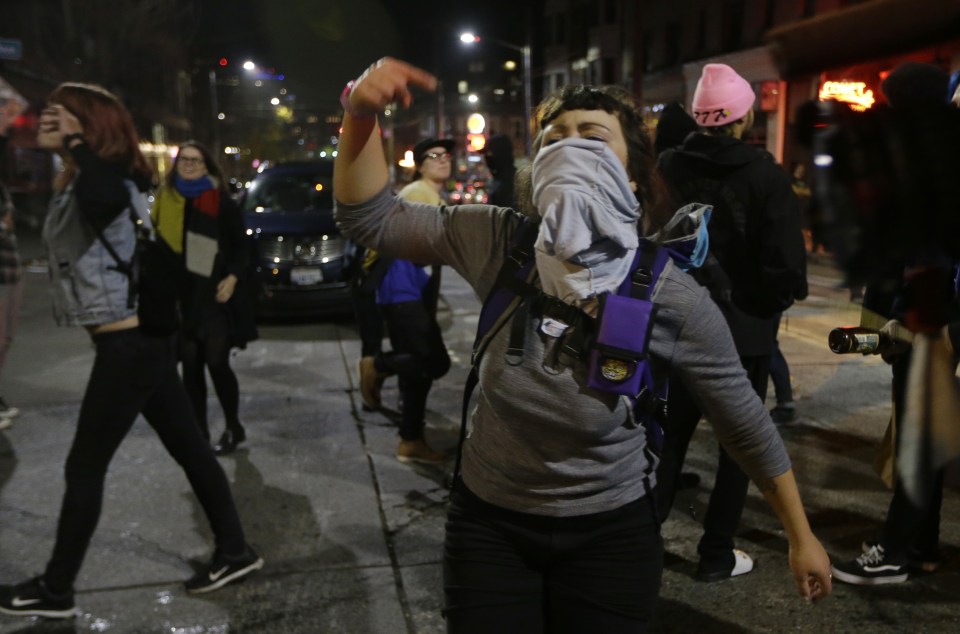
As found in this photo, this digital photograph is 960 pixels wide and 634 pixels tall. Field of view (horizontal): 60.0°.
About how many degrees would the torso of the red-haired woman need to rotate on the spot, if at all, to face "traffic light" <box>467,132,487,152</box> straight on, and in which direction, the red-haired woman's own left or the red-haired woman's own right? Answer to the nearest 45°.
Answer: approximately 135° to the red-haired woman's own right

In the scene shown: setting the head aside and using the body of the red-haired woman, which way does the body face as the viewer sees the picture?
to the viewer's left

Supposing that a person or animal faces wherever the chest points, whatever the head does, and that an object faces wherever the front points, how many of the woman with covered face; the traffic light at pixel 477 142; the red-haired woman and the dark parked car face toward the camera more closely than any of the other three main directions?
3

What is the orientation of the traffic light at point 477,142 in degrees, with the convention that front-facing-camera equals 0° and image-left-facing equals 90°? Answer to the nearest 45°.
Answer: approximately 0°

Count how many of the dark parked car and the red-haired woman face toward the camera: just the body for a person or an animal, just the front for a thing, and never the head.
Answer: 1

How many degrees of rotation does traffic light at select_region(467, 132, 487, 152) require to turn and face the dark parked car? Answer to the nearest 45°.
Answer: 0° — it already faces it

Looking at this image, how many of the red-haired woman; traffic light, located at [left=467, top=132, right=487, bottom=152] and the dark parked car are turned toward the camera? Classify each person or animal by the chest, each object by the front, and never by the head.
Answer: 2

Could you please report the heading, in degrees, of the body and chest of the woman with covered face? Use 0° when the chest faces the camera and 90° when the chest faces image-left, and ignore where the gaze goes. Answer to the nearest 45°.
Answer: approximately 0°
